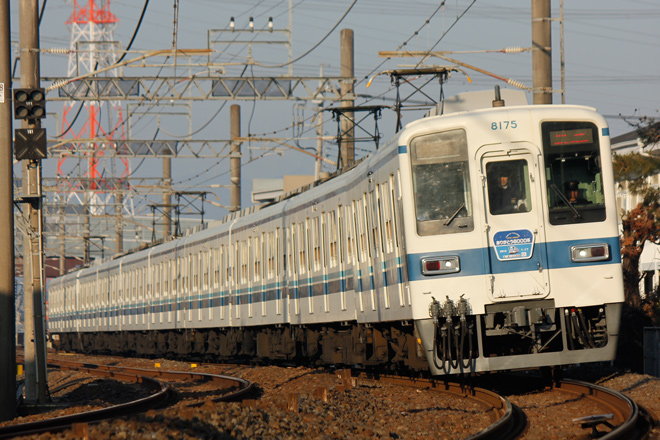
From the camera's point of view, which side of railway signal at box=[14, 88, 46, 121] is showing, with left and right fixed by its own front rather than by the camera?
front

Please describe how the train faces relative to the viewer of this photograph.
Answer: facing the viewer and to the right of the viewer

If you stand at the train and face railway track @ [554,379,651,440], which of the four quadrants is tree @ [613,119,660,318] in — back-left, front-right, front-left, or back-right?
front-left

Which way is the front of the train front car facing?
toward the camera

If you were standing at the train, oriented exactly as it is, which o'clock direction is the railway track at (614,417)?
The railway track is roughly at 1 o'clock from the train.
